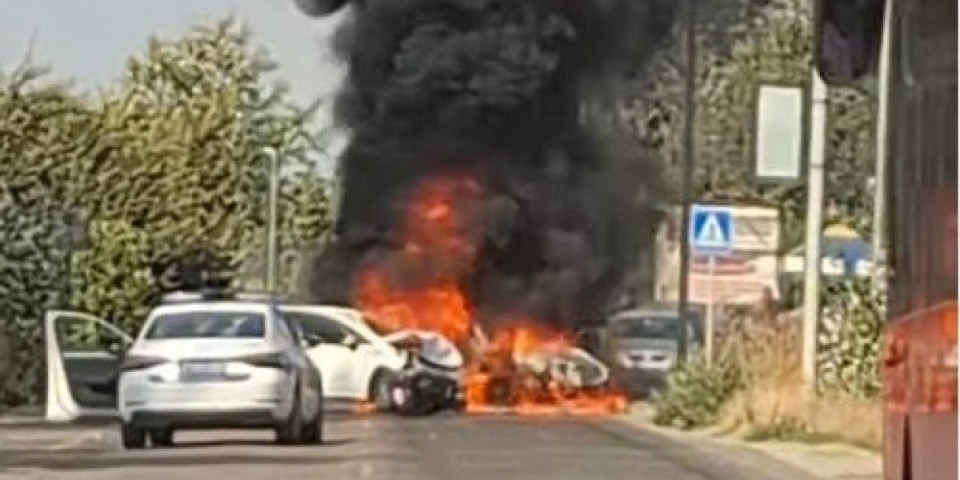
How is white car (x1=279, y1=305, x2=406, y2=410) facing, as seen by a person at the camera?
facing the viewer and to the right of the viewer

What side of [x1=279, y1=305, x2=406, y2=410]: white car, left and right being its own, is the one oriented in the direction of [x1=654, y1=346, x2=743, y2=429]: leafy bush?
front

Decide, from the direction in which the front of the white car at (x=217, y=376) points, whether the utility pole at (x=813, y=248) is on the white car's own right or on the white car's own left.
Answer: on the white car's own right

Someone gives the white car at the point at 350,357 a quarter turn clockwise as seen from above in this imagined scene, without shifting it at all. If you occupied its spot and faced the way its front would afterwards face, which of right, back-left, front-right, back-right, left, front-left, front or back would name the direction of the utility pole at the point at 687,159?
back-left

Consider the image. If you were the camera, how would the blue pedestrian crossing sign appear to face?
facing the viewer

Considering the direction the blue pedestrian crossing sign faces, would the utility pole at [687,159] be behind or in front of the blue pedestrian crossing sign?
behind

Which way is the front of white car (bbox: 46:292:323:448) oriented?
away from the camera

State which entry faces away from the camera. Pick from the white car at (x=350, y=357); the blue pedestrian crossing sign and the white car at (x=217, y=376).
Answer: the white car at (x=217, y=376)

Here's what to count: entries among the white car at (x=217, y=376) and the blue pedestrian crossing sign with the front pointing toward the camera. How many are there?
1

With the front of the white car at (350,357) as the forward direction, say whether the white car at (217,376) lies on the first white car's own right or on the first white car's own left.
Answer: on the first white car's own right

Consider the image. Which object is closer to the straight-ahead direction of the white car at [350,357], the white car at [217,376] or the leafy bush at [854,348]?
the leafy bush
